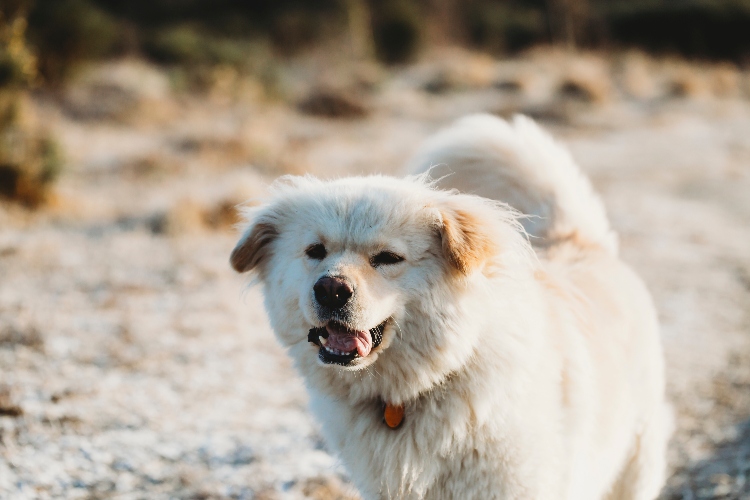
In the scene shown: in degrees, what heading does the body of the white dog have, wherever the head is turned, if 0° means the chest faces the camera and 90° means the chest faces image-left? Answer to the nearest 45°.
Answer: approximately 45°

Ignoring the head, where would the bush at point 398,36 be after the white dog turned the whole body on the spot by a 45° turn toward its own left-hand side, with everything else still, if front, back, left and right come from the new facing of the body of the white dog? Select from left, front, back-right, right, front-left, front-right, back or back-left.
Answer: back

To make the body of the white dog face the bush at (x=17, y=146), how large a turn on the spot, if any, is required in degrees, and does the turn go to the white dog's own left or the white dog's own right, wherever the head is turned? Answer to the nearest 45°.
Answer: approximately 90° to the white dog's own right

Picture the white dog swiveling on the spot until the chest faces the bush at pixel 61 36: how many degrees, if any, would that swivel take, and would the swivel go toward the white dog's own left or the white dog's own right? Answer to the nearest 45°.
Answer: approximately 90° to the white dog's own right
